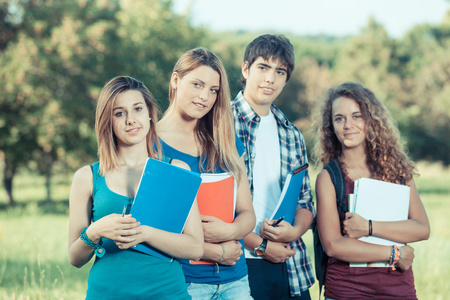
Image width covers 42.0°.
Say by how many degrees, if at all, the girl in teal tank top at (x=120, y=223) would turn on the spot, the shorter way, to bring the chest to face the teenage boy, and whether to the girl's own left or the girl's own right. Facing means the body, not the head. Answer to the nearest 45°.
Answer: approximately 135° to the girl's own left

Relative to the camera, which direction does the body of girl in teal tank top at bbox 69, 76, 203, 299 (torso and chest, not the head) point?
toward the camera

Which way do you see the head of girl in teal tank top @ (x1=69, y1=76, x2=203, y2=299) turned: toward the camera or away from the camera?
toward the camera
